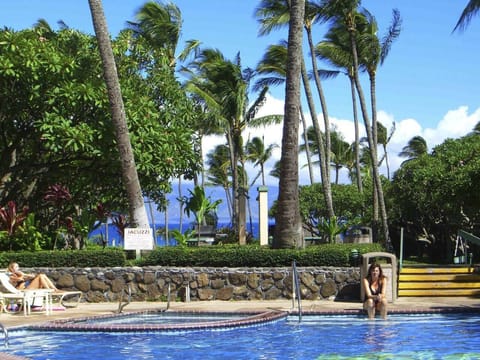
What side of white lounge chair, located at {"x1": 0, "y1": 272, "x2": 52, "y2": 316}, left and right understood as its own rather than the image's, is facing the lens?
right

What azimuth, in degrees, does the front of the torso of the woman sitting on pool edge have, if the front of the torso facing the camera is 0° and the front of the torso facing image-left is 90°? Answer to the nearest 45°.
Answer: approximately 0°

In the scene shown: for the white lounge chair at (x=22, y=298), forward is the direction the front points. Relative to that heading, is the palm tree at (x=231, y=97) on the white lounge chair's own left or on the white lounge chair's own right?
on the white lounge chair's own left

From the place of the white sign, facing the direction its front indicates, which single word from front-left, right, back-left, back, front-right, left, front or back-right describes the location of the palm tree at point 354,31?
back-left

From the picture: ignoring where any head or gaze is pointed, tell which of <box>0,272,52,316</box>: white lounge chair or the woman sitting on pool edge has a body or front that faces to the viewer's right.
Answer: the white lounge chair

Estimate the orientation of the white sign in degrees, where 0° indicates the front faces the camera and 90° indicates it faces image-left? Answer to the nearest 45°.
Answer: approximately 0°

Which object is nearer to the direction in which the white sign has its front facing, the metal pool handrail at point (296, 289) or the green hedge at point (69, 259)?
the metal pool handrail

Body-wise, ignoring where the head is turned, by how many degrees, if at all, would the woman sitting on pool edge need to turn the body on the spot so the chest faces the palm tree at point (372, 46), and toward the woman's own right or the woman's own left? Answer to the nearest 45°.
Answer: approximately 180°

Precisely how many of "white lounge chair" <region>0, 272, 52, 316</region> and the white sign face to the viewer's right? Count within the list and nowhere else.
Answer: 1

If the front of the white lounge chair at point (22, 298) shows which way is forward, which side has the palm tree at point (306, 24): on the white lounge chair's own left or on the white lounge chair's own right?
on the white lounge chair's own left

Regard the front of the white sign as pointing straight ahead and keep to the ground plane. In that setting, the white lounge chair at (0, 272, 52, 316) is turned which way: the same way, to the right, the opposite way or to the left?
to the left

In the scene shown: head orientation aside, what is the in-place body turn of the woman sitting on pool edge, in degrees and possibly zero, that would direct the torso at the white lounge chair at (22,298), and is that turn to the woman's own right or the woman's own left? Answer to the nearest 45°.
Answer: approximately 90° to the woman's own right
